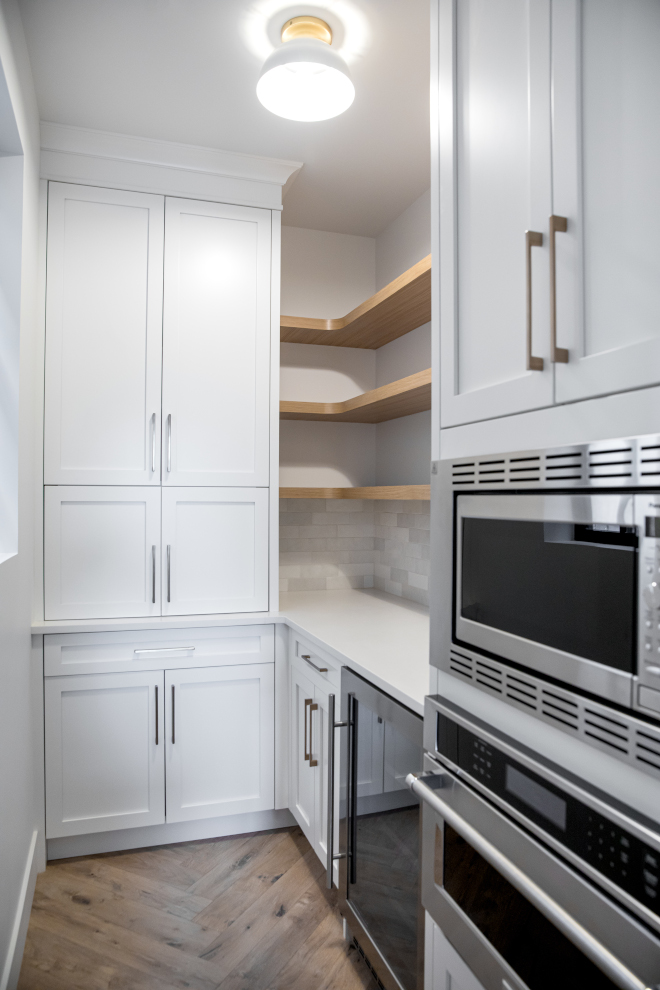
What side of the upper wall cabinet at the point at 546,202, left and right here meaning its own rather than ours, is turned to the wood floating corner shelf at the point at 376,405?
right

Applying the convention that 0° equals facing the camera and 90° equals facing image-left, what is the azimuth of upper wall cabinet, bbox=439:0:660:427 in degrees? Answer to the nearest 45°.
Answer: approximately 45°

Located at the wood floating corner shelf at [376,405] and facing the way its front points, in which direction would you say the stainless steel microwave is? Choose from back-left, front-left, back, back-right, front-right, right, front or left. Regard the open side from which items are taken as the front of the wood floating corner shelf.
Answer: front-left

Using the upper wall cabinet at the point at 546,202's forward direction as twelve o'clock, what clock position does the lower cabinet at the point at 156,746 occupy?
The lower cabinet is roughly at 3 o'clock from the upper wall cabinet.

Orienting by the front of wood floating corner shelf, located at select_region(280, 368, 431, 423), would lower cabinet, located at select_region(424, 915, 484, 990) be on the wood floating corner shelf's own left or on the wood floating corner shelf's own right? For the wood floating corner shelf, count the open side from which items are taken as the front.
on the wood floating corner shelf's own left

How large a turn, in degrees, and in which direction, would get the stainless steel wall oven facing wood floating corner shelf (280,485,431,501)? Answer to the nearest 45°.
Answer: approximately 90° to its right

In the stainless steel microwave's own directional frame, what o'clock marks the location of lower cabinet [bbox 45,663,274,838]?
The lower cabinet is roughly at 3 o'clock from the stainless steel microwave.

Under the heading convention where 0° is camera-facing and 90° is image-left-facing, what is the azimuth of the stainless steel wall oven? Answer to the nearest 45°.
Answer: approximately 45°
